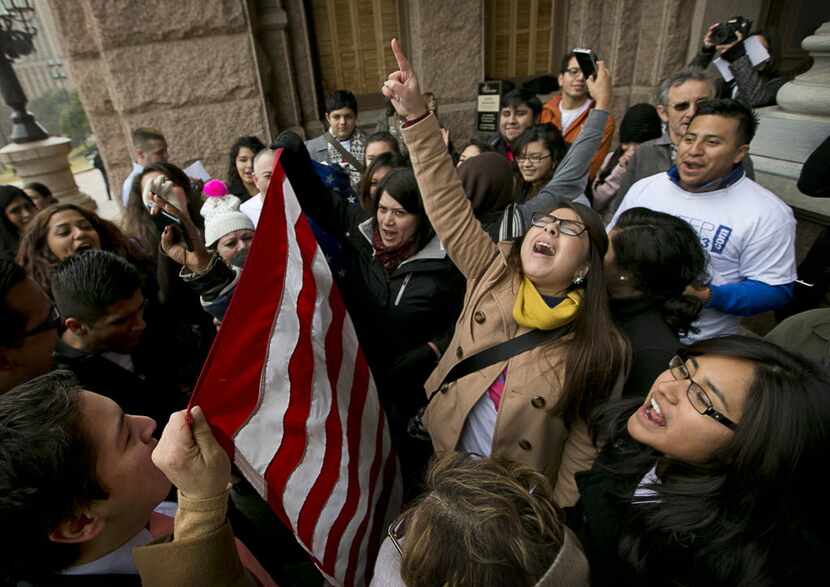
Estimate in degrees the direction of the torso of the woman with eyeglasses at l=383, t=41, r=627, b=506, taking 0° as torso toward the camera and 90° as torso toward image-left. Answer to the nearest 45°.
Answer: approximately 45°

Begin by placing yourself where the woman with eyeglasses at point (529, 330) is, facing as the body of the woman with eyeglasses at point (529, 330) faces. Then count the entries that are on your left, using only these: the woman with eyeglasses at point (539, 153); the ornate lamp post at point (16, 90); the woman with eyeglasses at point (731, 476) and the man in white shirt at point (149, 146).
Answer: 1

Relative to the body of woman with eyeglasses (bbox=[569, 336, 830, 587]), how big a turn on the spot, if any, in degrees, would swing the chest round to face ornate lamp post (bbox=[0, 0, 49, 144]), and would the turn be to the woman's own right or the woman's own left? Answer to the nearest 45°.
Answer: approximately 45° to the woman's own right

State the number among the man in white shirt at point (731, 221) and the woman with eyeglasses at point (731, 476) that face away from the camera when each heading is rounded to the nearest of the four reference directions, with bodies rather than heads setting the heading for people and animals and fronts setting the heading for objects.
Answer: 0

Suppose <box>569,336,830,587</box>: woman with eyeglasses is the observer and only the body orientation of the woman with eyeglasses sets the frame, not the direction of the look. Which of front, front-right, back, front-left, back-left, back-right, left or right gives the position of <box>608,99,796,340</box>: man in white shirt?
back-right

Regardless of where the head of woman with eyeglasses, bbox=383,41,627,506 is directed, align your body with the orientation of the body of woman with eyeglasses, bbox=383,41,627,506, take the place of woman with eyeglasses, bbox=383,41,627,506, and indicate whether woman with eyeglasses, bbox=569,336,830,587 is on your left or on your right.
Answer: on your left

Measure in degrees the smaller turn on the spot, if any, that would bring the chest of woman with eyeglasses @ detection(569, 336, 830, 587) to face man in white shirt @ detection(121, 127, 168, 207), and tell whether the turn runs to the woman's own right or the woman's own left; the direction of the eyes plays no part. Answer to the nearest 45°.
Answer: approximately 45° to the woman's own right
